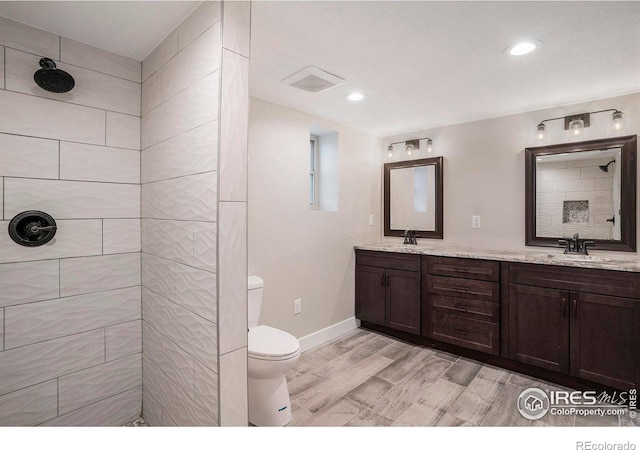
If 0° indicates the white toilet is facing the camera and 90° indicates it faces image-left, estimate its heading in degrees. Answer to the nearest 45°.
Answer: approximately 315°

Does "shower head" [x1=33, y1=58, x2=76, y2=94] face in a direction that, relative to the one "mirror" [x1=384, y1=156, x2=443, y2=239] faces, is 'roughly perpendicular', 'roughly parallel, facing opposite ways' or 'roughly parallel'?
roughly perpendicular

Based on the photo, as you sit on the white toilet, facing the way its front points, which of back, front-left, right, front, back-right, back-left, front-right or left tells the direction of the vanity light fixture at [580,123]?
front-left

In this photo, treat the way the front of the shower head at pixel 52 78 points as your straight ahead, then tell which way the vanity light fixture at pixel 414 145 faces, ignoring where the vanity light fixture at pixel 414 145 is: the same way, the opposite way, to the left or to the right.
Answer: to the right

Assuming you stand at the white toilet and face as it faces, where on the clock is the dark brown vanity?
The dark brown vanity is roughly at 10 o'clock from the white toilet.

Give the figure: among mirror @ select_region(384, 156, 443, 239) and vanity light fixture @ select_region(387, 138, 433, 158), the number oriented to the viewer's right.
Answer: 0
